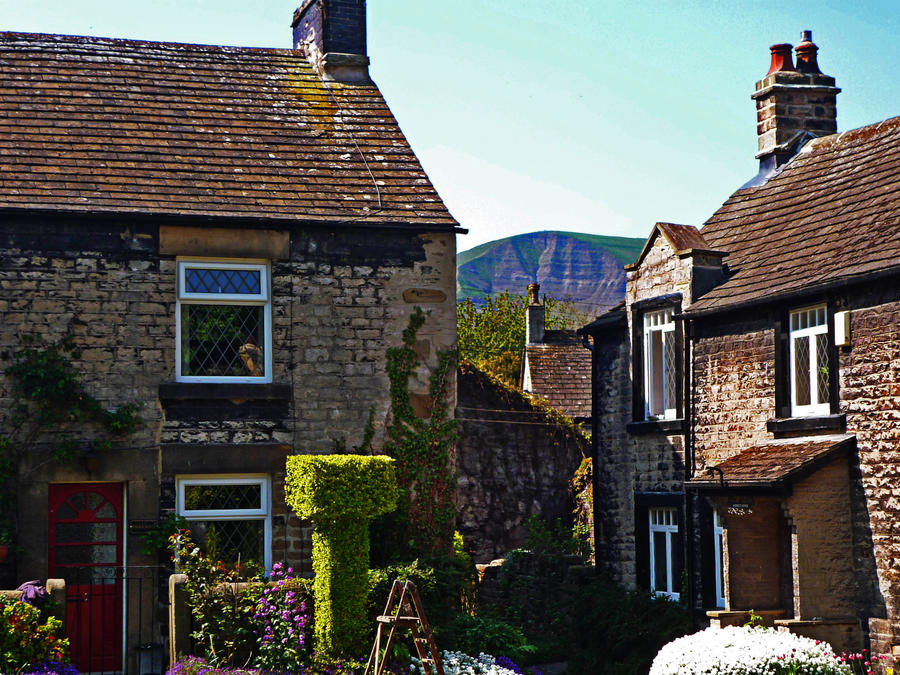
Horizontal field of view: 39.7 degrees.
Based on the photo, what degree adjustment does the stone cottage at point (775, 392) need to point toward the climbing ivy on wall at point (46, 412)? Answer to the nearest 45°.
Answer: approximately 45° to its right

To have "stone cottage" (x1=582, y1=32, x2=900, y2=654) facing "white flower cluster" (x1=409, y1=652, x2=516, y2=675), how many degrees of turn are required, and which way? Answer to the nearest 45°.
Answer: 0° — it already faces it

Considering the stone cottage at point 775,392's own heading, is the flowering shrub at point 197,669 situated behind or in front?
in front

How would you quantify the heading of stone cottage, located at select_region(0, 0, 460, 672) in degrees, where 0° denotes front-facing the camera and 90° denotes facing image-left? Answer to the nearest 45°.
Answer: approximately 0°

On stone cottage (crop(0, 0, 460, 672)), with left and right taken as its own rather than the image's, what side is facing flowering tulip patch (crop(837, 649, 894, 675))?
left

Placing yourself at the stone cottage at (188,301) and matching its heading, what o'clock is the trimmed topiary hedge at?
The trimmed topiary hedge is roughly at 11 o'clock from the stone cottage.

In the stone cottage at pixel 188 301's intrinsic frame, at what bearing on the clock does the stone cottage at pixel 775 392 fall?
the stone cottage at pixel 775 392 is roughly at 9 o'clock from the stone cottage at pixel 188 301.

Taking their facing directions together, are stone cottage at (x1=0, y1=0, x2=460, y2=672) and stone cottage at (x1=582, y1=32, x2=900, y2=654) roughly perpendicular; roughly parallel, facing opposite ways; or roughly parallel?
roughly perpendicular

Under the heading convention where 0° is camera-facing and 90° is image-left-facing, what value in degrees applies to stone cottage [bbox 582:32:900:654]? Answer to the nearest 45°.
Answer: approximately 45°

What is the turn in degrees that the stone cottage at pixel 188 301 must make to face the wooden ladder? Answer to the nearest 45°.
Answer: approximately 45° to its left
